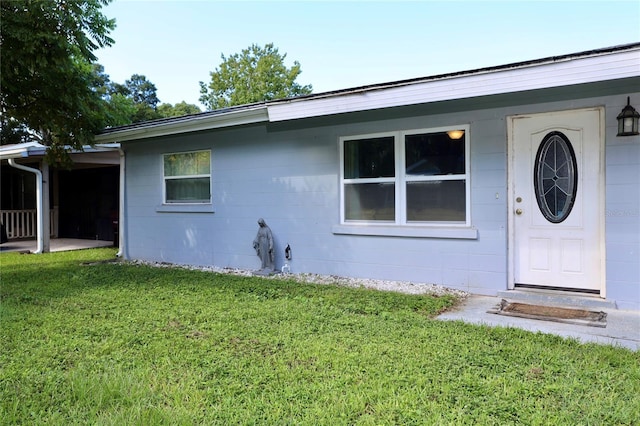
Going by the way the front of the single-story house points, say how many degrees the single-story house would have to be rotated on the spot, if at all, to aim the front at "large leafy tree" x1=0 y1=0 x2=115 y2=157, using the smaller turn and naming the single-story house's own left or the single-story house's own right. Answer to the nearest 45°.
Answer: approximately 45° to the single-story house's own right

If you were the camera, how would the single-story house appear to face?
facing the viewer and to the left of the viewer

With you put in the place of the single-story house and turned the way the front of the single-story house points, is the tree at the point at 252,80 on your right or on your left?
on your right

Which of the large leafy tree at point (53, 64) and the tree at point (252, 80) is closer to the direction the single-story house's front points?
the large leafy tree
